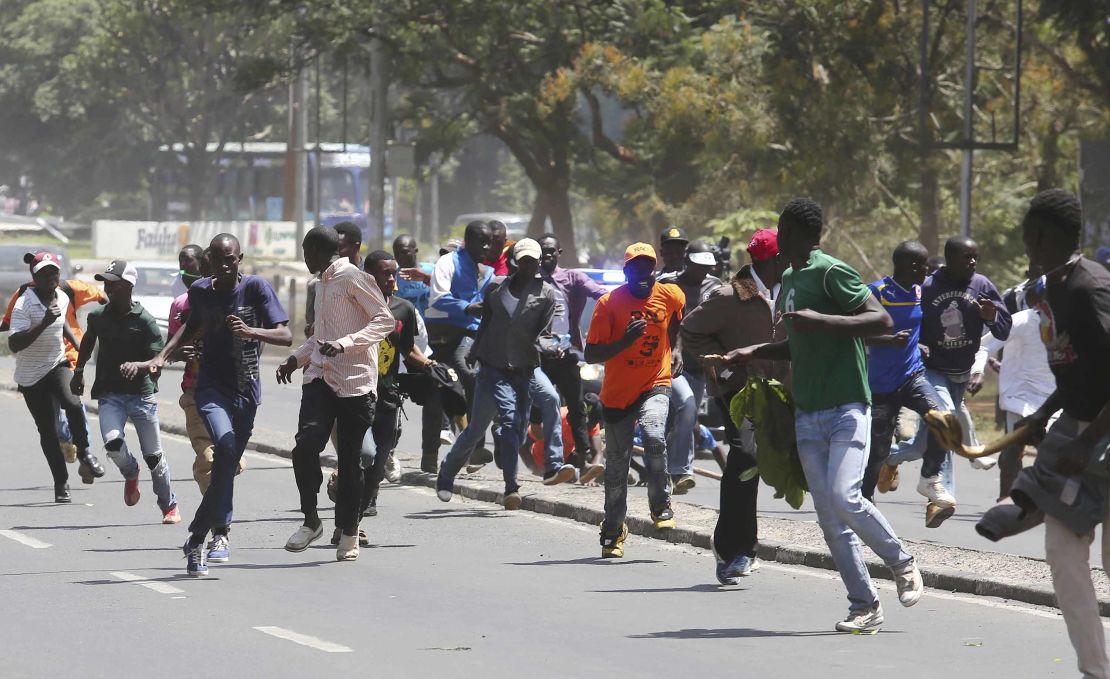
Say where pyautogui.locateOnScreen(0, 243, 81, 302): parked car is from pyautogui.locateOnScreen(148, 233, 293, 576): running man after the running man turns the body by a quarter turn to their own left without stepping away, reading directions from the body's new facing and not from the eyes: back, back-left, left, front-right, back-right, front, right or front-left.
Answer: left

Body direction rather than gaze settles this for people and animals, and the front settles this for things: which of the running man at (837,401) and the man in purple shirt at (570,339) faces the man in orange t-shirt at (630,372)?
the man in purple shirt

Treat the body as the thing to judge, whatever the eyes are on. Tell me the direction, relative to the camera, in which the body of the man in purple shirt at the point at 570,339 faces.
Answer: toward the camera

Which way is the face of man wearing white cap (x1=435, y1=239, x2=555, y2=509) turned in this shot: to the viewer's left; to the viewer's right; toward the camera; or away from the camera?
toward the camera

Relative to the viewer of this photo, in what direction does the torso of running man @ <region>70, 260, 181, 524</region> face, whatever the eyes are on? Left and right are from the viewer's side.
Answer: facing the viewer

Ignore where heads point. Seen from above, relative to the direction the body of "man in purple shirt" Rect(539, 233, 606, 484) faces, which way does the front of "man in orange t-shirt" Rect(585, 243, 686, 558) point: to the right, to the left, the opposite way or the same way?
the same way

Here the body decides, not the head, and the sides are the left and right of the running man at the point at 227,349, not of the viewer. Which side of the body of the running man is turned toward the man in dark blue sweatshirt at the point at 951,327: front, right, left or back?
left

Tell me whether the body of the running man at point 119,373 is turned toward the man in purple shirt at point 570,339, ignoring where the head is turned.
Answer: no

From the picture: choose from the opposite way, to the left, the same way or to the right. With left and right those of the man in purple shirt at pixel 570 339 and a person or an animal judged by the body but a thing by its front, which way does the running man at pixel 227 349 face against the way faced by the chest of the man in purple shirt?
the same way

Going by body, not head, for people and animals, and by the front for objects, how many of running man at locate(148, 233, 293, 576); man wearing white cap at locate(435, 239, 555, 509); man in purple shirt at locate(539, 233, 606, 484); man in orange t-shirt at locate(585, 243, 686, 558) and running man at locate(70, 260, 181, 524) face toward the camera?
5

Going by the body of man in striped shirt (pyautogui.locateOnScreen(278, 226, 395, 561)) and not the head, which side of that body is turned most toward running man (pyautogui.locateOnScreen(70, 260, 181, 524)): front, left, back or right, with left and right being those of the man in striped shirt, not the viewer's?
right

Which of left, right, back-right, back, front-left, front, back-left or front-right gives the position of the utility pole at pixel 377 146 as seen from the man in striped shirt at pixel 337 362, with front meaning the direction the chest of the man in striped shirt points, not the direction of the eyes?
back-right
